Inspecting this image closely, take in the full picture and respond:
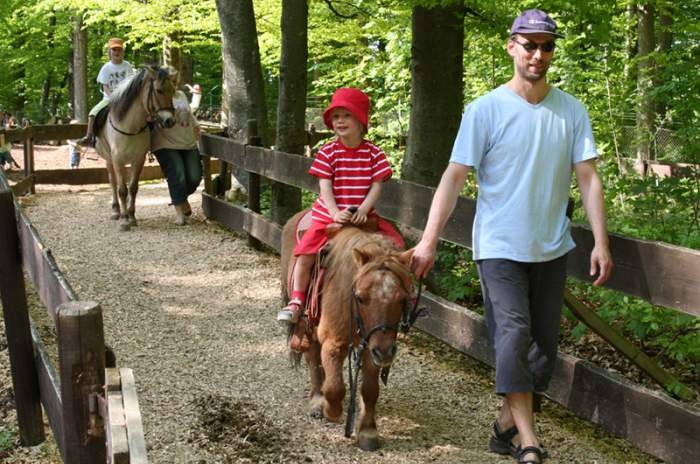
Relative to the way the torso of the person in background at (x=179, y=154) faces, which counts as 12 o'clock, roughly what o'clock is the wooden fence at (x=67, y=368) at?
The wooden fence is roughly at 12 o'clock from the person in background.

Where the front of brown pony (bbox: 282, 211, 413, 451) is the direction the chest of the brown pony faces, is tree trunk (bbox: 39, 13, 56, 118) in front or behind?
behind

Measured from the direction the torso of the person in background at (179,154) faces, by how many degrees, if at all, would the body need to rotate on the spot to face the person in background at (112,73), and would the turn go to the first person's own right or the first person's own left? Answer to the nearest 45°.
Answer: approximately 135° to the first person's own right

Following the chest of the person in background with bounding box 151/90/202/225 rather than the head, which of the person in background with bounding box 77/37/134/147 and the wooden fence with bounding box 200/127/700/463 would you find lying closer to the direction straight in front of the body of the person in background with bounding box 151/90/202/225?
the wooden fence

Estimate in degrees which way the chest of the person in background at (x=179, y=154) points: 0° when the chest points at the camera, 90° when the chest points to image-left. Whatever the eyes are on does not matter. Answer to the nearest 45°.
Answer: approximately 0°

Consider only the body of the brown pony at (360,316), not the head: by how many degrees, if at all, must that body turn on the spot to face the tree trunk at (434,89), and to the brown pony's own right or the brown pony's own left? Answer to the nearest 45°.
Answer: approximately 135° to the brown pony's own left

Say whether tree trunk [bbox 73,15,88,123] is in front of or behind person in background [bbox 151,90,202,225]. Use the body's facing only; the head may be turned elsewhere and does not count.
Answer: behind
